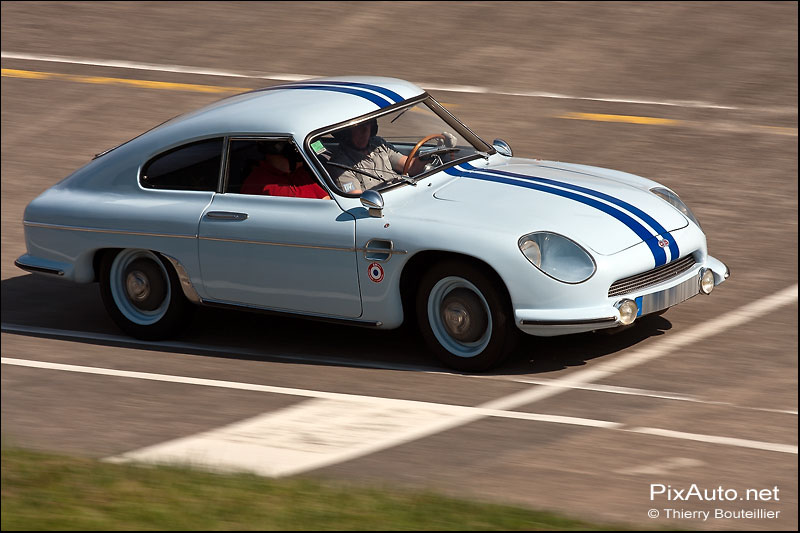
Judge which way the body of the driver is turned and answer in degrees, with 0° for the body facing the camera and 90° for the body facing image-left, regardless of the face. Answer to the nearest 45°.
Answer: approximately 315°

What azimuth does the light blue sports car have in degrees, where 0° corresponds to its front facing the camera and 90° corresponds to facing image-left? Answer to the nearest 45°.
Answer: approximately 315°
